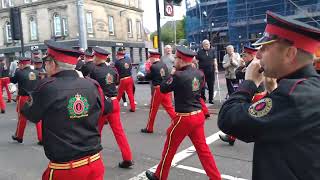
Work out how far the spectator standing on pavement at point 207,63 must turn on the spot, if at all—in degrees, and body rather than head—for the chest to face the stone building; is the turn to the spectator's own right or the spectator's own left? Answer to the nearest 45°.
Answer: approximately 135° to the spectator's own right

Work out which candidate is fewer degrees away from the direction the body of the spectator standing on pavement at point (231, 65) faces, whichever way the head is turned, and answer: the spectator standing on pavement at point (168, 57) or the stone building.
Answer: the spectator standing on pavement

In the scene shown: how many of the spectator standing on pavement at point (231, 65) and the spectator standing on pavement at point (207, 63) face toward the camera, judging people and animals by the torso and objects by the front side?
2

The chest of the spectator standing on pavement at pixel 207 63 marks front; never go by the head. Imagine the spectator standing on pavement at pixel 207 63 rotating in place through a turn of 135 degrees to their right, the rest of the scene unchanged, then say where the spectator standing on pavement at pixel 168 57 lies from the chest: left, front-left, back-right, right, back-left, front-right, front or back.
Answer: front-left

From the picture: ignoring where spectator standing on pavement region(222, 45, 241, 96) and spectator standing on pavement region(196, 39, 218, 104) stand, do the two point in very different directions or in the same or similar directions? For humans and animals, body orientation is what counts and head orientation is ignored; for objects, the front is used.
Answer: same or similar directions

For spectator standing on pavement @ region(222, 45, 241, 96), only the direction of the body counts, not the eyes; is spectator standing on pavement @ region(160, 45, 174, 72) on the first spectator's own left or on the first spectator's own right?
on the first spectator's own right

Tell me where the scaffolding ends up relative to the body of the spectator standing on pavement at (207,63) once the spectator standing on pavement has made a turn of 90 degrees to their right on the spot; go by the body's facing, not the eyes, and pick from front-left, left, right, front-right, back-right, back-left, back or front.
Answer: right

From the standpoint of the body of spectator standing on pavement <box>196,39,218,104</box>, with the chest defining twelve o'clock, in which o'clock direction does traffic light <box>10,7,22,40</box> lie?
The traffic light is roughly at 4 o'clock from the spectator standing on pavement.

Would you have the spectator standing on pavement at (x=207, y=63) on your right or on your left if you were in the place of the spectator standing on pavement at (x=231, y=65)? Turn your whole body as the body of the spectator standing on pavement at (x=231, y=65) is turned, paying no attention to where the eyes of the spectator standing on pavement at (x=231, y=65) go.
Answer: on your right

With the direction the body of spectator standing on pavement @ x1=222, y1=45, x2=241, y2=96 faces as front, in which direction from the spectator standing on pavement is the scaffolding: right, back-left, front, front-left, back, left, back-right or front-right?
back

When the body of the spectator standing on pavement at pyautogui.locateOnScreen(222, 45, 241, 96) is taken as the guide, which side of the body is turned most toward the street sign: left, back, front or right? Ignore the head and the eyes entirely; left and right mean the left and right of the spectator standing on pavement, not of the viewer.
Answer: right

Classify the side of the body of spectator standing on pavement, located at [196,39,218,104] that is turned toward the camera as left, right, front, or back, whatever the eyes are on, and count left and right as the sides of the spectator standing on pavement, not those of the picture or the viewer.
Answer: front
